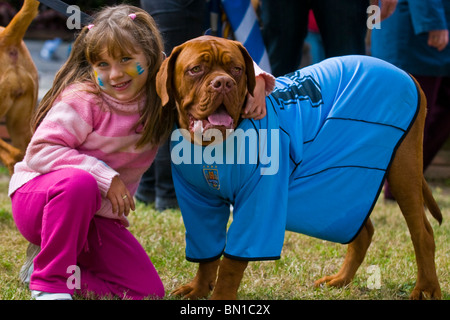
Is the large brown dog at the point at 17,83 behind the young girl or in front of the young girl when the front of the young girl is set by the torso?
behind

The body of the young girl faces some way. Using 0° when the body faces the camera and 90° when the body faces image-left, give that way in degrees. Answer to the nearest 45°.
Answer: approximately 315°

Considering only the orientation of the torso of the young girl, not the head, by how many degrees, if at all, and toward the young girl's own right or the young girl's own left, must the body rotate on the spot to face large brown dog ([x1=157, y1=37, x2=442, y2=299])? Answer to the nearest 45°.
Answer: approximately 45° to the young girl's own left

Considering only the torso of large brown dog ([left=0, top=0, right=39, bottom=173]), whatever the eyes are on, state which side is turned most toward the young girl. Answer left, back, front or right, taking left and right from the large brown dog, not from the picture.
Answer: back

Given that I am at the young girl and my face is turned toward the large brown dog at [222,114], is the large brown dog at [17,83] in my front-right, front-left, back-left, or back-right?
back-left

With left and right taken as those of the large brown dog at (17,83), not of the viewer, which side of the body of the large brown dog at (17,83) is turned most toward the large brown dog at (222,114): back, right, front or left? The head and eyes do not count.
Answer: back
